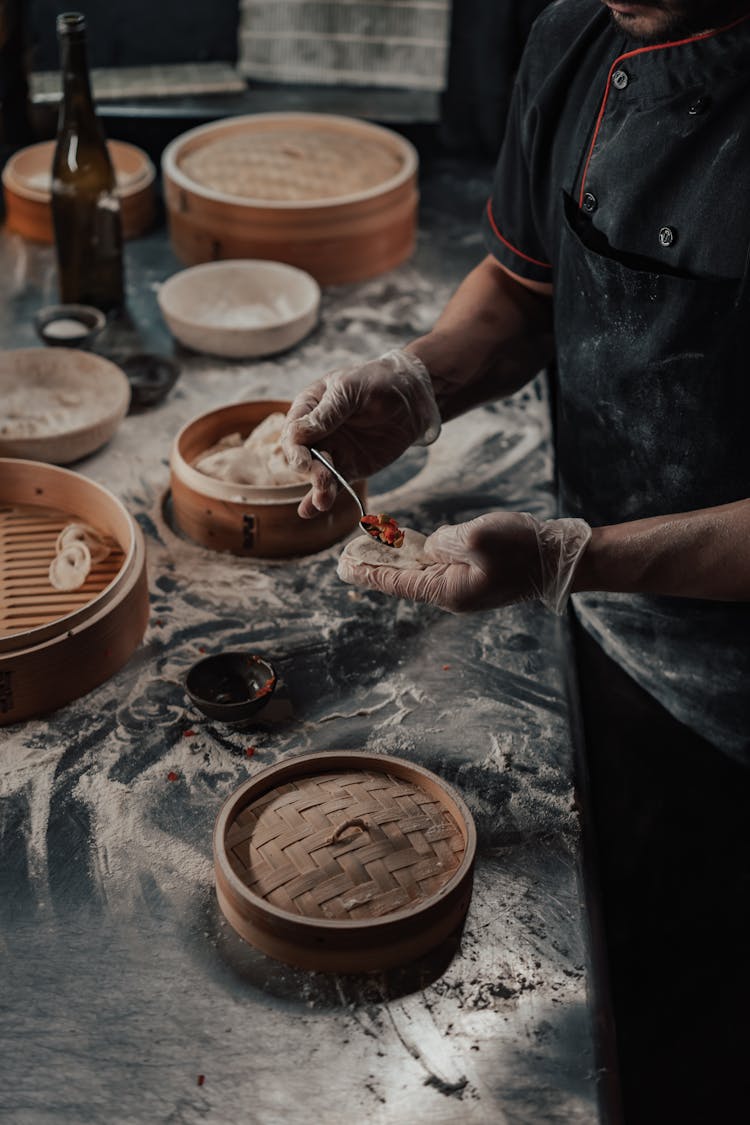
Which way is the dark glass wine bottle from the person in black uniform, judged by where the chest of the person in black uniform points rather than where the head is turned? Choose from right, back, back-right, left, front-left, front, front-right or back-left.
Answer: right

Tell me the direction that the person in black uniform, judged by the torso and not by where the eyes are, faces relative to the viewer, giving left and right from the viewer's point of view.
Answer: facing the viewer and to the left of the viewer

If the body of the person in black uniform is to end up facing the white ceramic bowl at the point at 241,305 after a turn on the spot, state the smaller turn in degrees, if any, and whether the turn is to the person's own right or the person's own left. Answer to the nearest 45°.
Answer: approximately 90° to the person's own right
